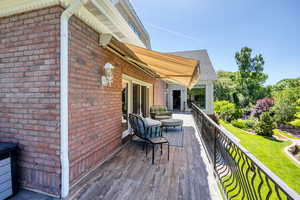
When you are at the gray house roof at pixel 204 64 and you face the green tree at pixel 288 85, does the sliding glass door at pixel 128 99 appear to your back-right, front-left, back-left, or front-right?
back-right

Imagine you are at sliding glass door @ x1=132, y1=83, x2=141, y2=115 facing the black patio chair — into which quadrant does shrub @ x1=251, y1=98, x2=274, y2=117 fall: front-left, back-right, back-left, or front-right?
back-left

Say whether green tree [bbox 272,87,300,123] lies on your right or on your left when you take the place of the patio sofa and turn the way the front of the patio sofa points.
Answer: on your left
